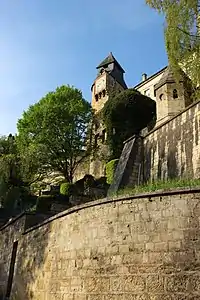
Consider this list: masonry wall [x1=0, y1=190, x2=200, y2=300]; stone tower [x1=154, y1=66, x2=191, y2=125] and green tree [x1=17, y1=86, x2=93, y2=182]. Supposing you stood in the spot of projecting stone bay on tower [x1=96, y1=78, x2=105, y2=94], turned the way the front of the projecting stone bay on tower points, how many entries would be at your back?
0

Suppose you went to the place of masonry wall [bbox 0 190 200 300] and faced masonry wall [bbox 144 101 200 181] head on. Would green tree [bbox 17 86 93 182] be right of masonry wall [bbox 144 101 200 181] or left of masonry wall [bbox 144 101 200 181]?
left

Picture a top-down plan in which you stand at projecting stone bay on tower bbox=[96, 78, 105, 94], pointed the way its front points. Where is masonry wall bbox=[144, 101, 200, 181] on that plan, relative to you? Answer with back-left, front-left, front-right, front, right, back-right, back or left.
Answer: front-left

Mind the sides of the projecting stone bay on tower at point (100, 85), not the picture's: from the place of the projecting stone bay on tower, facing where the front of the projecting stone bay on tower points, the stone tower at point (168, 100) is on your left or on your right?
on your left

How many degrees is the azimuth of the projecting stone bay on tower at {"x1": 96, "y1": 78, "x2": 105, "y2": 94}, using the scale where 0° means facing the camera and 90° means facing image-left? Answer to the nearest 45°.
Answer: approximately 45°

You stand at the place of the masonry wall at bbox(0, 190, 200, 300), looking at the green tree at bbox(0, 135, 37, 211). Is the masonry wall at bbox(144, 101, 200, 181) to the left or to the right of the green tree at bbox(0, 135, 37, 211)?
right

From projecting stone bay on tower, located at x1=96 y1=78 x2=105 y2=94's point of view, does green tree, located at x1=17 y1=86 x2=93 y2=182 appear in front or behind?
in front

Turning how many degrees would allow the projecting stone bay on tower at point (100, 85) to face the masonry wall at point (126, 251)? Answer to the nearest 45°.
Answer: approximately 45° to its left
